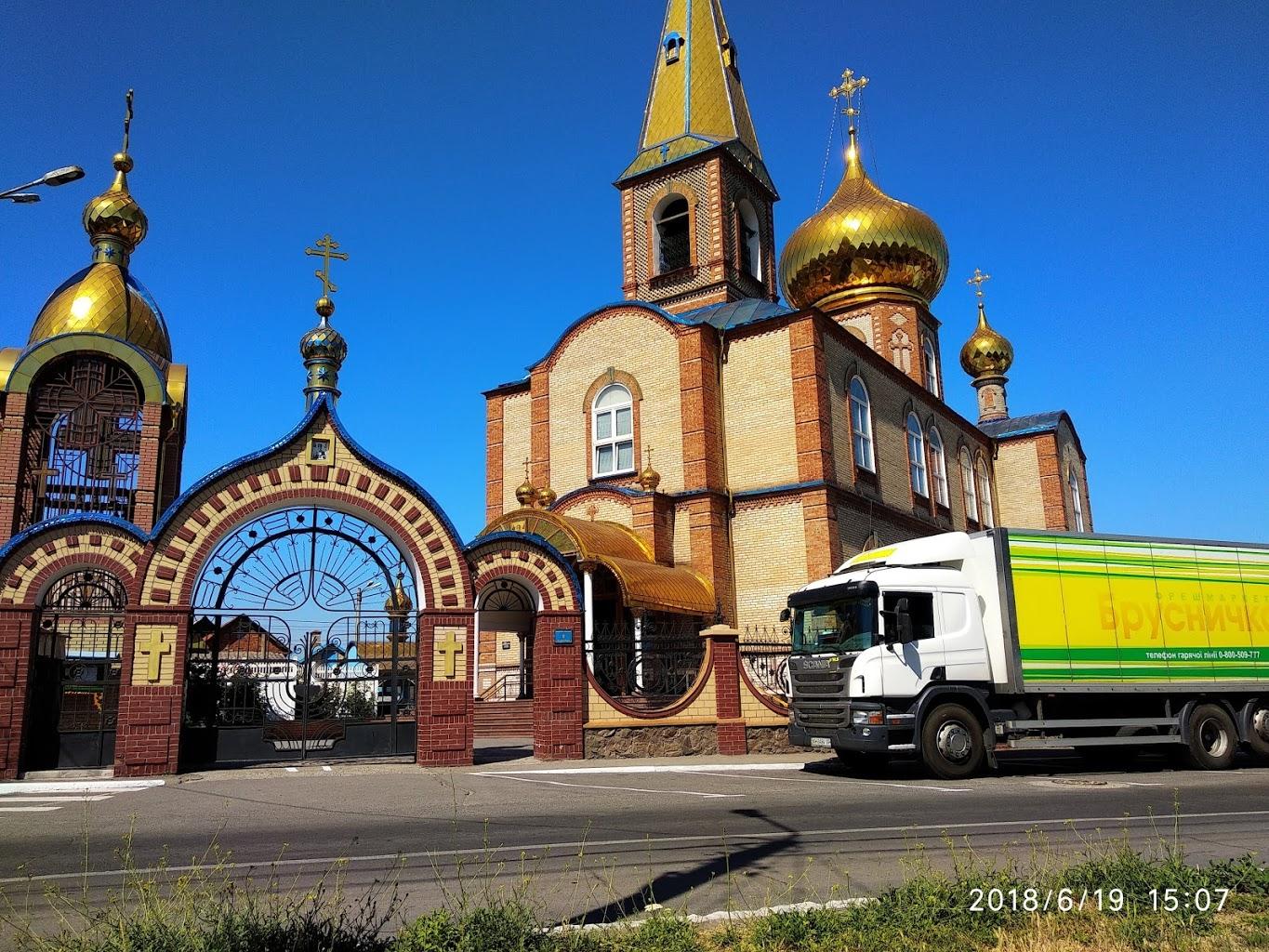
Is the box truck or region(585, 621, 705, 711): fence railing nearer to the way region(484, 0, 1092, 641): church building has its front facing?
the fence railing

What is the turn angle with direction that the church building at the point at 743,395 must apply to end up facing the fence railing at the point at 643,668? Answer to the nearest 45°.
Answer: approximately 45° to its left

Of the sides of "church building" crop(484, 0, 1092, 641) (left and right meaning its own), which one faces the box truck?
left

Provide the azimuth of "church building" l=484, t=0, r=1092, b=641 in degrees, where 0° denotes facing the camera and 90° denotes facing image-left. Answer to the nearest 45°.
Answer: approximately 45°
